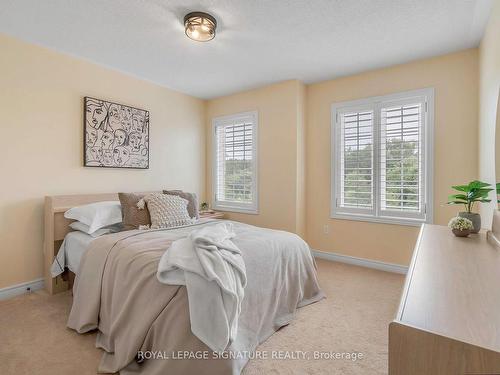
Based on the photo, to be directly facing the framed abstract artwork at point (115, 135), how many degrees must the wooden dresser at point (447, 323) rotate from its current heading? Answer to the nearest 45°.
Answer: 0° — it already faces it

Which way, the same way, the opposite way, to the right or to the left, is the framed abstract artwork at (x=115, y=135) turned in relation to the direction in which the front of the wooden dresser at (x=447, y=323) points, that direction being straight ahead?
the opposite way

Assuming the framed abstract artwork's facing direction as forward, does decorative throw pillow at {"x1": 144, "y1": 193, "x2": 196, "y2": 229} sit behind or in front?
in front

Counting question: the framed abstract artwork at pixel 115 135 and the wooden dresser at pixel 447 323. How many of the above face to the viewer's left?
1

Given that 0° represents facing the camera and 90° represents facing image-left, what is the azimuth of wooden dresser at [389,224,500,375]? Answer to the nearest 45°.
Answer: approximately 90°

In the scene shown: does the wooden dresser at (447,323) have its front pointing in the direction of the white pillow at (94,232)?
yes

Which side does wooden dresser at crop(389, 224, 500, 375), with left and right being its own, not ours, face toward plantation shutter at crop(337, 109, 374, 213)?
right
